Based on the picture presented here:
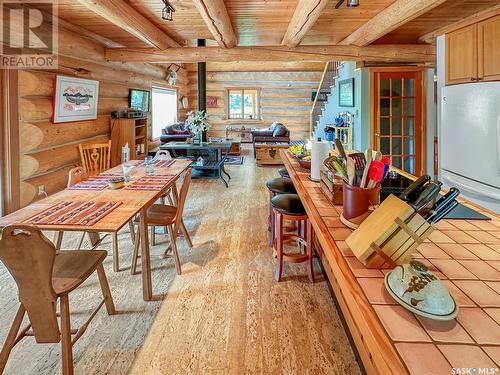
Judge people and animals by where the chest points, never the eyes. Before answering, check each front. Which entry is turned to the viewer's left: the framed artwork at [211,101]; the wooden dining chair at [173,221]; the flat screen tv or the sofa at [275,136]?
the wooden dining chair

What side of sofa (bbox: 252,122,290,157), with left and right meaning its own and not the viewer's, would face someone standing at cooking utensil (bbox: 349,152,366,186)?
front

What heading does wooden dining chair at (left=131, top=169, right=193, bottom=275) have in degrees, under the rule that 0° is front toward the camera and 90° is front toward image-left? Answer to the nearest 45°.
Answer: approximately 90°

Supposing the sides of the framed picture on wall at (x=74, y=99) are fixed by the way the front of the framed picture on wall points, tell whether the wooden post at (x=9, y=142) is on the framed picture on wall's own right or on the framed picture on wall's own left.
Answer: on the framed picture on wall's own right

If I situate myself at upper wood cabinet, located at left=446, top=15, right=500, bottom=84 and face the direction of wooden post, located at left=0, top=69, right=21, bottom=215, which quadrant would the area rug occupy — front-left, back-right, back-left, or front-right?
front-right

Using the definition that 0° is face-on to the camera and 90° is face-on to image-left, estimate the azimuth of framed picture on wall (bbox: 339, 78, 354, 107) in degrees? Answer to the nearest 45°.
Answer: approximately 45°

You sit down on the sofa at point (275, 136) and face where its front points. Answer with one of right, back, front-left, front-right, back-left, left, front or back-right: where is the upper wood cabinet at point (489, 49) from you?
front

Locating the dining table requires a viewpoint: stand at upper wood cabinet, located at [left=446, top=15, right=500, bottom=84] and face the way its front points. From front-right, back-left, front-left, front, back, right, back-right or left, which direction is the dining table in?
front

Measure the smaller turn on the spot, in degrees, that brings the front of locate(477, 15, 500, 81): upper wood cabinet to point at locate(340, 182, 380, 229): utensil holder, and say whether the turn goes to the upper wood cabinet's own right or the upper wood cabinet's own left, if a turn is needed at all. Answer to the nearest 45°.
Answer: approximately 45° to the upper wood cabinet's own left

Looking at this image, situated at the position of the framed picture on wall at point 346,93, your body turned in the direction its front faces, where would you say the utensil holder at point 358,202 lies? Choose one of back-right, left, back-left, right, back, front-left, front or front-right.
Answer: front-left

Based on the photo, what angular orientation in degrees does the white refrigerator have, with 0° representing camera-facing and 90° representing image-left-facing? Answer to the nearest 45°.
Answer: approximately 45°

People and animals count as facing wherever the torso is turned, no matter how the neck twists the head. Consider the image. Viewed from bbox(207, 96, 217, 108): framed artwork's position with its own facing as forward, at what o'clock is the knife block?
The knife block is roughly at 12 o'clock from the framed artwork.

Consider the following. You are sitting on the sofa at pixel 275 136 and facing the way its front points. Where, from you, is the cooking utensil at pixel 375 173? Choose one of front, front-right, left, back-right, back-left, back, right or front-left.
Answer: front
